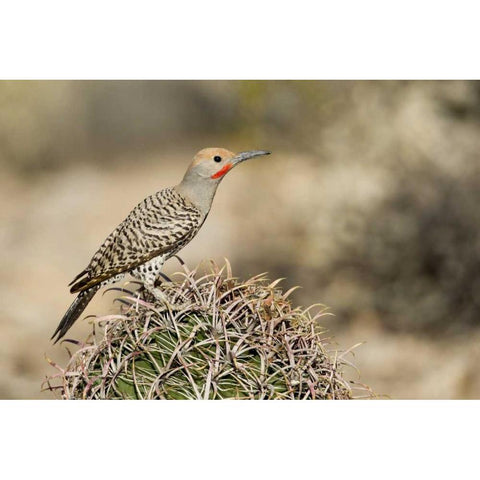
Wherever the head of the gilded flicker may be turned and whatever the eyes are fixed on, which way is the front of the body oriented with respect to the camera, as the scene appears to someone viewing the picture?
to the viewer's right
